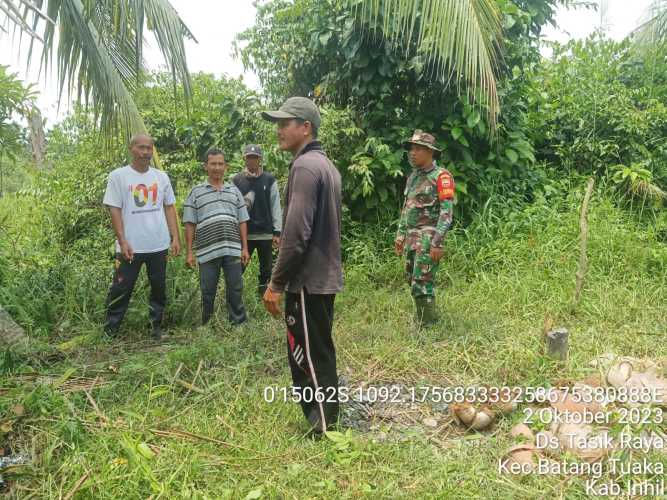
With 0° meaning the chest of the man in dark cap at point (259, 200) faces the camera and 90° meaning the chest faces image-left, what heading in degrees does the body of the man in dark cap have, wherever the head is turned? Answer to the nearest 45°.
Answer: approximately 0°

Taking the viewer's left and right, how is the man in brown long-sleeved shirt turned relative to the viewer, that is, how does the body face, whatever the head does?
facing to the left of the viewer

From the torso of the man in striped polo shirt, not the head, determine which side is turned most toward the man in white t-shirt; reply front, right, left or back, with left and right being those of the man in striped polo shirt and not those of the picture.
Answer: right

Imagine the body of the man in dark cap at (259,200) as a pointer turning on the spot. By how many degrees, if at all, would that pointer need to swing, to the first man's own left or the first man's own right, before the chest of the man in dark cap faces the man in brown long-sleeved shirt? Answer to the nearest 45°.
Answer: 0° — they already face them

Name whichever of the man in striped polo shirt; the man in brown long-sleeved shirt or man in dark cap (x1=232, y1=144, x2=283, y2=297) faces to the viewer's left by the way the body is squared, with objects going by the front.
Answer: the man in brown long-sleeved shirt

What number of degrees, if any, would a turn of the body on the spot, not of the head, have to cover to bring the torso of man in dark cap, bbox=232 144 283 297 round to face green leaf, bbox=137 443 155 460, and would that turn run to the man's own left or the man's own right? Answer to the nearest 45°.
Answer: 0° — they already face it

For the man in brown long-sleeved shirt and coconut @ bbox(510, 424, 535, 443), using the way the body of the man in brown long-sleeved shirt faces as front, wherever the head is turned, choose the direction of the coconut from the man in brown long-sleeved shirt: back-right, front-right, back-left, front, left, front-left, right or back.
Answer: back

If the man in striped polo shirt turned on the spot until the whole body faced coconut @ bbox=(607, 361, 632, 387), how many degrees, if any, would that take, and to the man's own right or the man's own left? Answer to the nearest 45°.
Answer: approximately 45° to the man's own left
